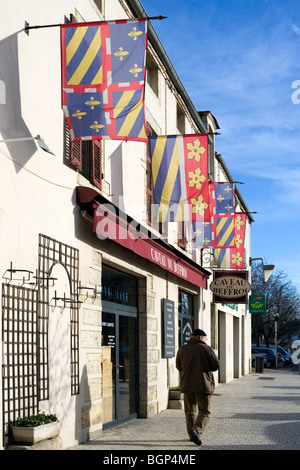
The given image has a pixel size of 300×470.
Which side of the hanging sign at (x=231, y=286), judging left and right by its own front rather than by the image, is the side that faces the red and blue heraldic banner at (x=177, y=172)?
front

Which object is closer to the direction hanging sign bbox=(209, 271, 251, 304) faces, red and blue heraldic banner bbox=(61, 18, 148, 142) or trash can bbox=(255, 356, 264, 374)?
the red and blue heraldic banner

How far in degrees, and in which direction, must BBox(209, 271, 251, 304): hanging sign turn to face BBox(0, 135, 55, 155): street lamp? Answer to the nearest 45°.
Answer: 0° — it already faces it

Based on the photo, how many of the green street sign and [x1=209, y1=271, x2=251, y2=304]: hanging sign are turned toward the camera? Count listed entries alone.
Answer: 2

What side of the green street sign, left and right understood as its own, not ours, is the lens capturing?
front

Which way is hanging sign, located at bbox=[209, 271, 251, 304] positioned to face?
toward the camera

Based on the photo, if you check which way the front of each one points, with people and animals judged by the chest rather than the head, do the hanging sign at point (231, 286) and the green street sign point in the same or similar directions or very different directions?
same or similar directions

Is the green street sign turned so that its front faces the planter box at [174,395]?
yes

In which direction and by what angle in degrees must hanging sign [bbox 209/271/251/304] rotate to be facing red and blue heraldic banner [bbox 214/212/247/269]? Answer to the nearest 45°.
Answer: approximately 180°

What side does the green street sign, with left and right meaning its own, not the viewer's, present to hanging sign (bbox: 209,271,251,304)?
front

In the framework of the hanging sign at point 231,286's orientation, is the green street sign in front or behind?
behind

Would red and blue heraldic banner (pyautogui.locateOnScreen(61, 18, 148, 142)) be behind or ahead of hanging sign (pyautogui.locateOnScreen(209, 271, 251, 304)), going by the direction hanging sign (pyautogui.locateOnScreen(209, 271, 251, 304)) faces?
ahead

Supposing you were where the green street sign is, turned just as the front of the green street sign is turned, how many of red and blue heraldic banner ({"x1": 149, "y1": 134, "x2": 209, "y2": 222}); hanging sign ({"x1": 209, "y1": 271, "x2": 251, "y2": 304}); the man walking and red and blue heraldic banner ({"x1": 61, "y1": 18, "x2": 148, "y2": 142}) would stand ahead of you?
4

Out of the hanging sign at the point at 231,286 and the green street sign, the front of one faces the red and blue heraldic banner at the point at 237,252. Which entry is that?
the green street sign

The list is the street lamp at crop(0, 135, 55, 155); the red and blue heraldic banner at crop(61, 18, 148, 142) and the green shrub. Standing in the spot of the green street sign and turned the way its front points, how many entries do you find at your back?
0
